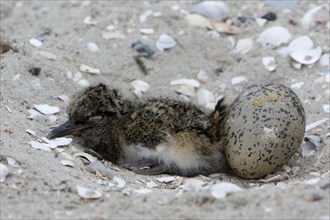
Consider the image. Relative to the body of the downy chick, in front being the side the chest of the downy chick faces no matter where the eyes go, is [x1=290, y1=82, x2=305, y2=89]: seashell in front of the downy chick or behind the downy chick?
behind

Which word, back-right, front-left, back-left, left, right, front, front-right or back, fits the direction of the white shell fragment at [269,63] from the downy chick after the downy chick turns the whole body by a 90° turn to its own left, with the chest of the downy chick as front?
back-left

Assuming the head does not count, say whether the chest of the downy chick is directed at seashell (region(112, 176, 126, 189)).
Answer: no

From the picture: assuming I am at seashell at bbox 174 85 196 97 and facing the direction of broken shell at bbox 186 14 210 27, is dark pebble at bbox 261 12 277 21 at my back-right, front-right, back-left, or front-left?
front-right

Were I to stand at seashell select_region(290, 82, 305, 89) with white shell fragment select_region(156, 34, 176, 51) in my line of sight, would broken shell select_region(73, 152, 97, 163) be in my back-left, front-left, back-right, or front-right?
front-left

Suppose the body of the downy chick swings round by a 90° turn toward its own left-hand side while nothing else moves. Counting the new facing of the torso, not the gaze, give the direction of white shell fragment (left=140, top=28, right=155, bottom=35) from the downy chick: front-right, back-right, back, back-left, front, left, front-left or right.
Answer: back

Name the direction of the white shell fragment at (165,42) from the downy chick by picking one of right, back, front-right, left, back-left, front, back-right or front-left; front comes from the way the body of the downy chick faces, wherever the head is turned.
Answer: right

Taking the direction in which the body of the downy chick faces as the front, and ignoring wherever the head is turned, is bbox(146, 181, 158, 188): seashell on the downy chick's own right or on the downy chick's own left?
on the downy chick's own left

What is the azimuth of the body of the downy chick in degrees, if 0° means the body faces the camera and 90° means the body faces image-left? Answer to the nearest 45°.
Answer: approximately 90°

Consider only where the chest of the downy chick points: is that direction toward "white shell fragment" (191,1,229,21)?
no

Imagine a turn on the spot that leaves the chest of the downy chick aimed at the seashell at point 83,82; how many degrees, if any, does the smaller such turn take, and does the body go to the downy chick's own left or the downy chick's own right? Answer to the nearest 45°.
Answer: approximately 45° to the downy chick's own right

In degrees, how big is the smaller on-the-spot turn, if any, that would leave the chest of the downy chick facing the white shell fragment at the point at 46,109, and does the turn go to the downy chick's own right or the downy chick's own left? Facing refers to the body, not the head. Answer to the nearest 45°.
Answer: approximately 45° to the downy chick's own right

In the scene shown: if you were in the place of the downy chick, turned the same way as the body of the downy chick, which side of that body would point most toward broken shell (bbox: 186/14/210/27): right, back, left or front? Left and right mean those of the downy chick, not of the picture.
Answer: right

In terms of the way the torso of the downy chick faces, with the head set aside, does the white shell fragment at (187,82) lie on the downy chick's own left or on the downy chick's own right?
on the downy chick's own right

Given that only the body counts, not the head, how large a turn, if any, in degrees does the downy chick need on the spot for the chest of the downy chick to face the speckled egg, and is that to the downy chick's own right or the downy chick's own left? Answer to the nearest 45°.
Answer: approximately 180°

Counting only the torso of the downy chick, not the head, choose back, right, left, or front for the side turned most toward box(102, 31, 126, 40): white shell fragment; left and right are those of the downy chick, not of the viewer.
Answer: right

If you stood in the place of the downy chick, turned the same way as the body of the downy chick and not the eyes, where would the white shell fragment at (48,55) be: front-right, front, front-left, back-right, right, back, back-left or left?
front-right

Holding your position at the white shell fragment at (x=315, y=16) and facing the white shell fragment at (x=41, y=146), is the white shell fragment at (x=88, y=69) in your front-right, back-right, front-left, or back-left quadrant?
front-right

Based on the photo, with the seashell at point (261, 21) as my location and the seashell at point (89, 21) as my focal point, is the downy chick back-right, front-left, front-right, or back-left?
front-left
